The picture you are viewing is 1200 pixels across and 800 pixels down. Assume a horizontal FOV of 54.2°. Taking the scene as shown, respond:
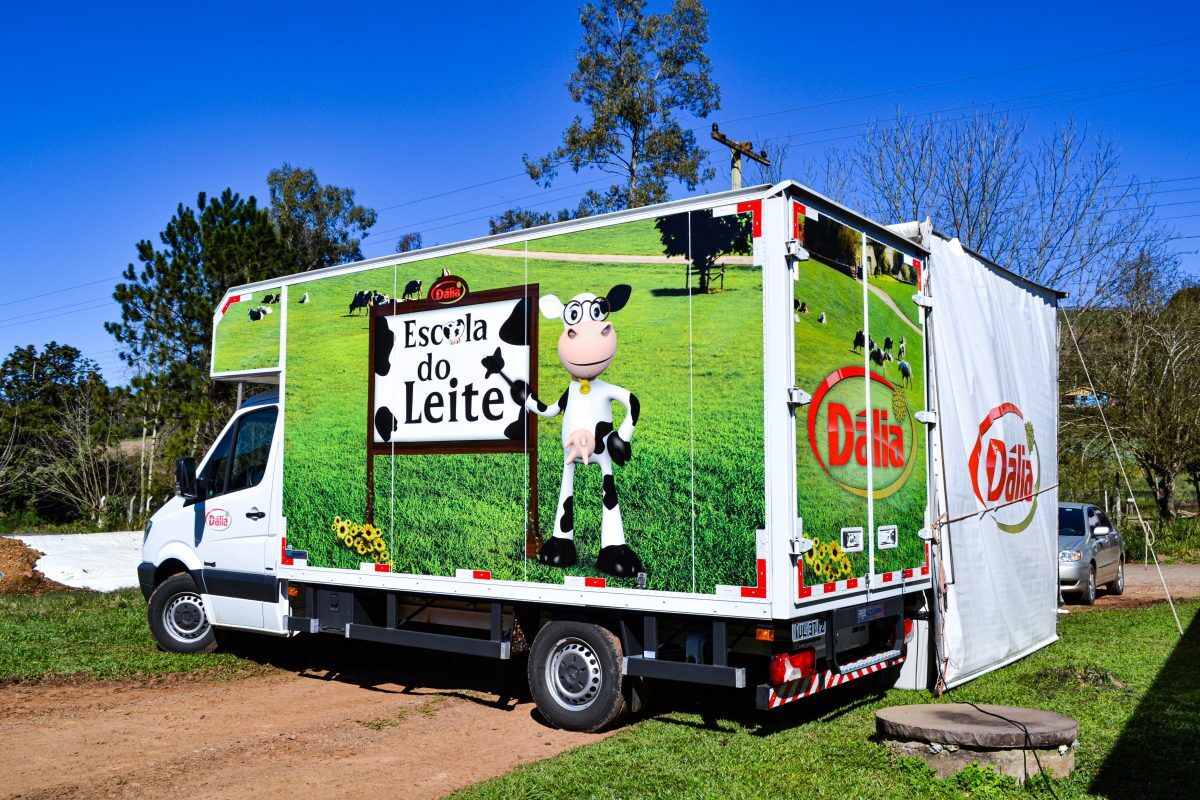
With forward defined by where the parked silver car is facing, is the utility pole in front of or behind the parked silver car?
in front

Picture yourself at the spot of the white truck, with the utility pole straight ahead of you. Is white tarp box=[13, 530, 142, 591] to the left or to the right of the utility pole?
left

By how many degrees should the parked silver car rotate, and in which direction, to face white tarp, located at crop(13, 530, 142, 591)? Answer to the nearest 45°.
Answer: approximately 45° to its right

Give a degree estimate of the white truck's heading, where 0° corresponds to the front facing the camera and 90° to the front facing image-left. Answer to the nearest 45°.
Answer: approximately 135°

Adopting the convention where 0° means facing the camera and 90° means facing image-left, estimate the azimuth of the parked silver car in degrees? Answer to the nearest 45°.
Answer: approximately 45°

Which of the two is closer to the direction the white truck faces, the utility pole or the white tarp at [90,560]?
the white tarp

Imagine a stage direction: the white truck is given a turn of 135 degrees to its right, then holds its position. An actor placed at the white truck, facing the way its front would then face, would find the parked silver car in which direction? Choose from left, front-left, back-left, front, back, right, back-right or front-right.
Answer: front-left
